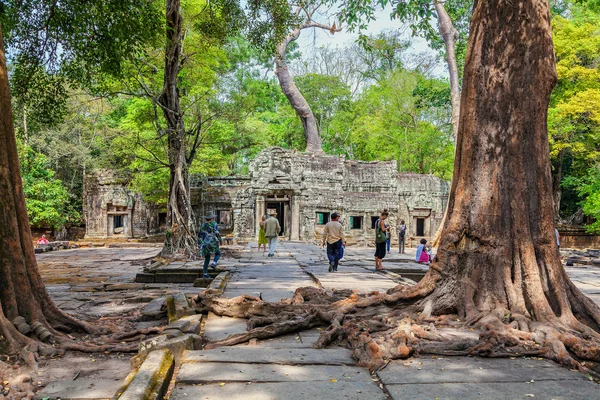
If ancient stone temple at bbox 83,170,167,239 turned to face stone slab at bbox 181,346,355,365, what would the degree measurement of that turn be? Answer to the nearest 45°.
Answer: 0° — it already faces it

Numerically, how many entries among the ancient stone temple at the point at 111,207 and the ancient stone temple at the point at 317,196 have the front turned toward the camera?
2

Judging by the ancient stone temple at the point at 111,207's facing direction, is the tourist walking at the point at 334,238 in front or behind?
in front

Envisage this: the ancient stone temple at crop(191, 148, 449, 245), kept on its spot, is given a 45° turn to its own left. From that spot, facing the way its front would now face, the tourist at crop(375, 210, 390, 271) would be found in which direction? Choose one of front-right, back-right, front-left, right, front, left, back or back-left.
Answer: front-right

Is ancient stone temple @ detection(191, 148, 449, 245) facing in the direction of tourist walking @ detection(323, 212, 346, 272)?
yes

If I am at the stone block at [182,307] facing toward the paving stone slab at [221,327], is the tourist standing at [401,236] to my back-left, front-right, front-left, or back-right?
back-left
